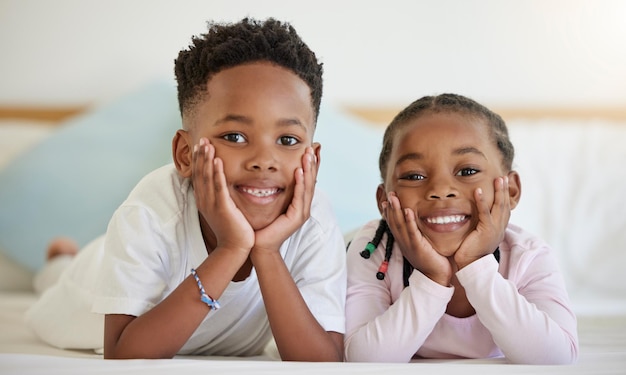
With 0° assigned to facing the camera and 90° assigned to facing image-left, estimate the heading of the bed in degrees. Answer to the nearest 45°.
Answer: approximately 0°
